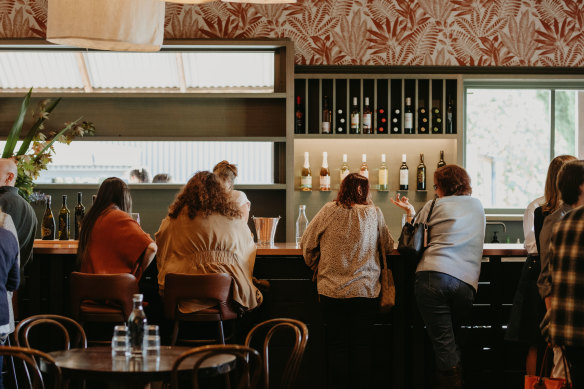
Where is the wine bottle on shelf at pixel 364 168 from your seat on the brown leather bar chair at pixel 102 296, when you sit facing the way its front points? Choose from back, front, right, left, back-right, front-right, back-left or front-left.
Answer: front-right

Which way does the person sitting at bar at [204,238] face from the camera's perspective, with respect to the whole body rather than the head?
away from the camera

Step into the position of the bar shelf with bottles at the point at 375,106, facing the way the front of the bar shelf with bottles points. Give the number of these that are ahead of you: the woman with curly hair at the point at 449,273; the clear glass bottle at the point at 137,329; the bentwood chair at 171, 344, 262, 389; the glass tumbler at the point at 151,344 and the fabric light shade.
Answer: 5

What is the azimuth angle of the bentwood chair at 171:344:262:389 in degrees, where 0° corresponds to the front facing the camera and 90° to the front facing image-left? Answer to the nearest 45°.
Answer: approximately 135°

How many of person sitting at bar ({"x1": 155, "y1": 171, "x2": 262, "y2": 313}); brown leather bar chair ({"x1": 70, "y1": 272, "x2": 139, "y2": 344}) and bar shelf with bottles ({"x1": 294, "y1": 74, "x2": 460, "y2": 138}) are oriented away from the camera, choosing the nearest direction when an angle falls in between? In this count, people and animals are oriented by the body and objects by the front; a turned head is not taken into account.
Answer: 2

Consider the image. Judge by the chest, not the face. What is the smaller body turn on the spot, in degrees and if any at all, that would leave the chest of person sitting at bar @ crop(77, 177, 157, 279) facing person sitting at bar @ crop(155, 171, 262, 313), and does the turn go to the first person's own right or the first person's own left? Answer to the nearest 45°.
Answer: approximately 45° to the first person's own right

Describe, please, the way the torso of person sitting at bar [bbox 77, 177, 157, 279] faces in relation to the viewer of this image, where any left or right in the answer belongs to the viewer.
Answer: facing away from the viewer and to the right of the viewer

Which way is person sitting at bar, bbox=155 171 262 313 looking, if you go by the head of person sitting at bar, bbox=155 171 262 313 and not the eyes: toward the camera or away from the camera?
away from the camera

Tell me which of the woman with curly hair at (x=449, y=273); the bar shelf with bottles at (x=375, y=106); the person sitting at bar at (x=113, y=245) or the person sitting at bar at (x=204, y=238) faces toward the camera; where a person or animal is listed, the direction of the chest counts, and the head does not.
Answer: the bar shelf with bottles

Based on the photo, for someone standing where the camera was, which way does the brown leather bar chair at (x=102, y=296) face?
facing away from the viewer

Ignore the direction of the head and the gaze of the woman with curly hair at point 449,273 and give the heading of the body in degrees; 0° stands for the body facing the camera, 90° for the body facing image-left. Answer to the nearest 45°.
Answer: approximately 135°

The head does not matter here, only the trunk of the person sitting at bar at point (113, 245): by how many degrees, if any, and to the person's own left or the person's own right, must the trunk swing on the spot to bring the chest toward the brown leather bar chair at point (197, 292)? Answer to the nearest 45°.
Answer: approximately 90° to the person's own right
